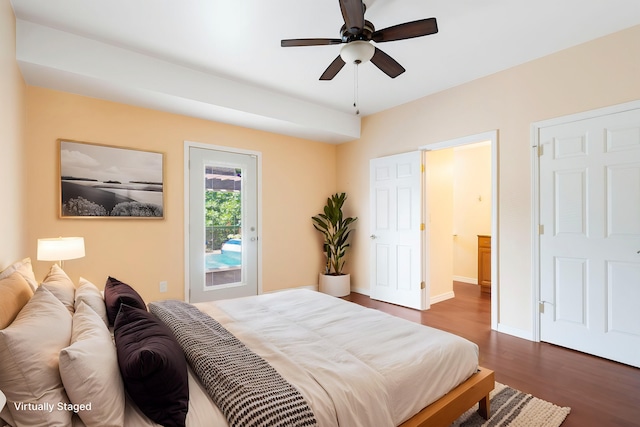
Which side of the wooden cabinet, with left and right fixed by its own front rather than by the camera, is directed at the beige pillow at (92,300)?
front

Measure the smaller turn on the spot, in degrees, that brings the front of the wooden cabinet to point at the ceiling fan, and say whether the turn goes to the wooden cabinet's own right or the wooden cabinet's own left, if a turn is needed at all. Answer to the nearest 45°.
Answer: approximately 45° to the wooden cabinet's own left

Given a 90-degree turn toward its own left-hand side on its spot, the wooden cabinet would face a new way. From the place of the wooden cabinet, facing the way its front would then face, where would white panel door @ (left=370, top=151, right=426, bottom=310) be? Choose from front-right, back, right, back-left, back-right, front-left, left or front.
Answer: right

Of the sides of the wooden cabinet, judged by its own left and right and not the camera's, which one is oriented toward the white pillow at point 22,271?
front

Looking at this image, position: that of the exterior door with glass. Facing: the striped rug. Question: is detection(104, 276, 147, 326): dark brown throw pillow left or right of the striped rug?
right

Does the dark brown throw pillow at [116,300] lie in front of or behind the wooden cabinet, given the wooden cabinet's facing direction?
in front

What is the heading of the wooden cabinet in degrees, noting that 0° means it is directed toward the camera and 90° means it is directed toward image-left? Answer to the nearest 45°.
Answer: approximately 45°

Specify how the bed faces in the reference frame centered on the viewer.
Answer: facing away from the viewer and to the right of the viewer

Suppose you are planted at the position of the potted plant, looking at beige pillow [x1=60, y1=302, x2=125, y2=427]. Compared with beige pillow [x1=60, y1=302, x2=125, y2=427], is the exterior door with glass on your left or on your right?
right

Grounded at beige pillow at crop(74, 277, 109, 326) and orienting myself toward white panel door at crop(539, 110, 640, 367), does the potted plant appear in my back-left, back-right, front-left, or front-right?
front-left

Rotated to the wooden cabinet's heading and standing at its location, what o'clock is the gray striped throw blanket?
The gray striped throw blanket is roughly at 11 o'clock from the wooden cabinet.

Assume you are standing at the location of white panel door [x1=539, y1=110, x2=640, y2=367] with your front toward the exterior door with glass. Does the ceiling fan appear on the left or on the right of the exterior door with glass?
left

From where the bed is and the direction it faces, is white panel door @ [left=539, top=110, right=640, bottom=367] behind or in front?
in front

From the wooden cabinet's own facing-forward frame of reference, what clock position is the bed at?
The bed is roughly at 11 o'clock from the wooden cabinet.
